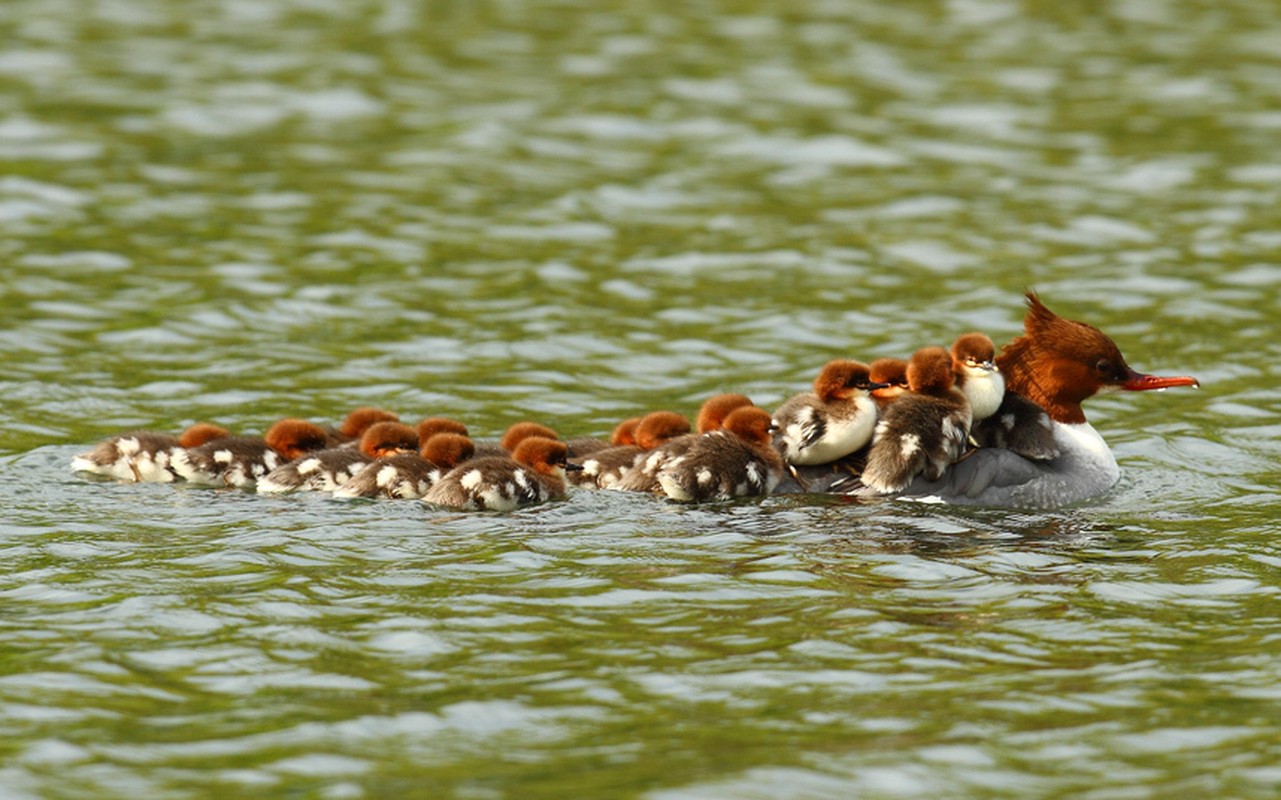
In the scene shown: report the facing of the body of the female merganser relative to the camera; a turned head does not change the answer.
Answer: to the viewer's right
